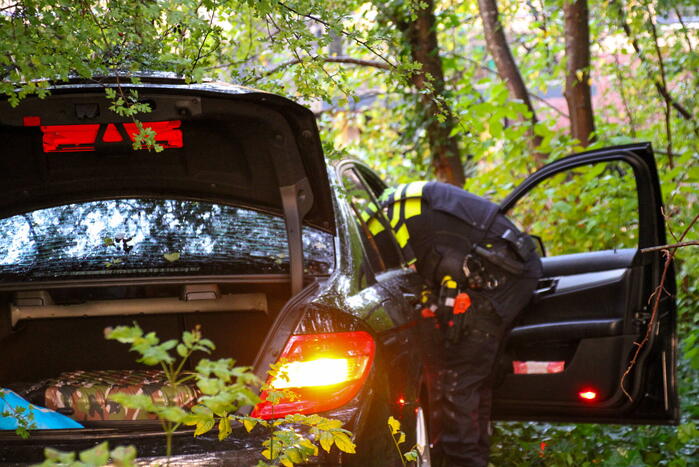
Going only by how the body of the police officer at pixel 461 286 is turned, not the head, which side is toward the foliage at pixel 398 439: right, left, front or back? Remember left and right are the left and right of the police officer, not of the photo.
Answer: left

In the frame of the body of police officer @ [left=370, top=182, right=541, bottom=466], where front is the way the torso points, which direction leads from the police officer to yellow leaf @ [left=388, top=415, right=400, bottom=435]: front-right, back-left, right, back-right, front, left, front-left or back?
left

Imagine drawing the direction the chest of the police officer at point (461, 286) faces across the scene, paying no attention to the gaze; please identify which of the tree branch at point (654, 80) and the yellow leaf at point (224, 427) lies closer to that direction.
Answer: the yellow leaf

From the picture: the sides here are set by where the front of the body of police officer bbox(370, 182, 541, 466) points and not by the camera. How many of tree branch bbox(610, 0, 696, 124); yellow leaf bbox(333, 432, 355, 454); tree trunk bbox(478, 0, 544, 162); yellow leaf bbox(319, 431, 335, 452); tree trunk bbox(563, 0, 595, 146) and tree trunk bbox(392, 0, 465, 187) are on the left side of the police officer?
2

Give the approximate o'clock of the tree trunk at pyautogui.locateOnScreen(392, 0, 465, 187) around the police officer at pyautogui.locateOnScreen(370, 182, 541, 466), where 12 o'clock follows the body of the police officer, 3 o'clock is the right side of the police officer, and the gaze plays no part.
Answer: The tree trunk is roughly at 3 o'clock from the police officer.

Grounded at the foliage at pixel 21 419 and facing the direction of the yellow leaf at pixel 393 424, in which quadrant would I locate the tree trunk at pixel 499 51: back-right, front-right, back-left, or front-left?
front-left

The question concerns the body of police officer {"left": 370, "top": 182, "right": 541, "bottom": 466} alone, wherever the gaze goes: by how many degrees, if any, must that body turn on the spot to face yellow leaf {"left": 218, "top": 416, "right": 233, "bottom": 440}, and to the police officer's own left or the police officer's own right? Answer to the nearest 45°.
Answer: approximately 90° to the police officer's own left

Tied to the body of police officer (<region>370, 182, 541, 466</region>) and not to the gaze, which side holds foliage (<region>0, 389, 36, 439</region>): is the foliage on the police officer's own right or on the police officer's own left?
on the police officer's own left

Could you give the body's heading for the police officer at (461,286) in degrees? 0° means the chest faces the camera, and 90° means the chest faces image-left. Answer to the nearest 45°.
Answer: approximately 90°

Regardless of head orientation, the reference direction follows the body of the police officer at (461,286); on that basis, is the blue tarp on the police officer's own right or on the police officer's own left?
on the police officer's own left

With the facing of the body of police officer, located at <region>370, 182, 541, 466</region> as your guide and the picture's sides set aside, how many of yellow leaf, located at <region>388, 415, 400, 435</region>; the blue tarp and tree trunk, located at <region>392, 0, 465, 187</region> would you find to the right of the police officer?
1

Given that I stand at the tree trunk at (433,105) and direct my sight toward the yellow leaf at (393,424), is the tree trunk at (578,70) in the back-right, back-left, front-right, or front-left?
back-left

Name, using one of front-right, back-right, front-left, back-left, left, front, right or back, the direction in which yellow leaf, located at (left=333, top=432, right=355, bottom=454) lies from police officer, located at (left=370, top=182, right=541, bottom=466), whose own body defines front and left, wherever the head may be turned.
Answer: left

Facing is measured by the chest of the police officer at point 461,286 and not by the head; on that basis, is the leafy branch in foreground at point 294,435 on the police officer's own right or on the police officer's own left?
on the police officer's own left

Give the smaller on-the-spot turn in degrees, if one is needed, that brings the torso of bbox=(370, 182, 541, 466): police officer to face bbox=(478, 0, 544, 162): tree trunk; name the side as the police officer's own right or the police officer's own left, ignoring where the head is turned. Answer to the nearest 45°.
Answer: approximately 90° to the police officer's own right

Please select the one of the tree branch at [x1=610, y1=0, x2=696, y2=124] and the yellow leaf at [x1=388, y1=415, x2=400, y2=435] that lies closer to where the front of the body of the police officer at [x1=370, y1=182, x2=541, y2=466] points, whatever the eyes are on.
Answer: the yellow leaf

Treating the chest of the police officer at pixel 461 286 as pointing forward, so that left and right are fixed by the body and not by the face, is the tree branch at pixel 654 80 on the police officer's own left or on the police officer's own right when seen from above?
on the police officer's own right
